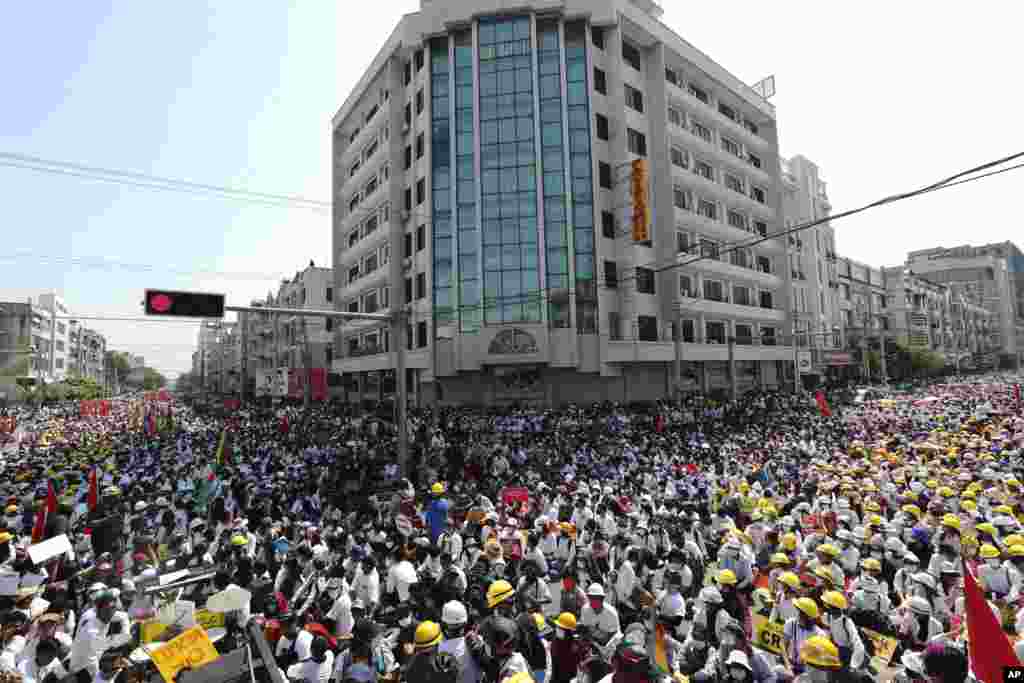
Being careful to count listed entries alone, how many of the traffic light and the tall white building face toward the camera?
2

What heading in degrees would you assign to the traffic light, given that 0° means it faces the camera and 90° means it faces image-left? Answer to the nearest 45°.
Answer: approximately 0°

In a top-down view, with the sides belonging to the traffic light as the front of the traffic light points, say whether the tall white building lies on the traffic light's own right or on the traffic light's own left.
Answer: on the traffic light's own left

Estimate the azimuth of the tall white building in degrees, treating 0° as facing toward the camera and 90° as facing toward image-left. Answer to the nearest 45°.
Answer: approximately 0°

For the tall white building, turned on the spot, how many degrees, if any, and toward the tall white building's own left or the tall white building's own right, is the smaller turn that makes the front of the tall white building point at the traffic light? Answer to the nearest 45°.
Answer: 0° — it already faces it
